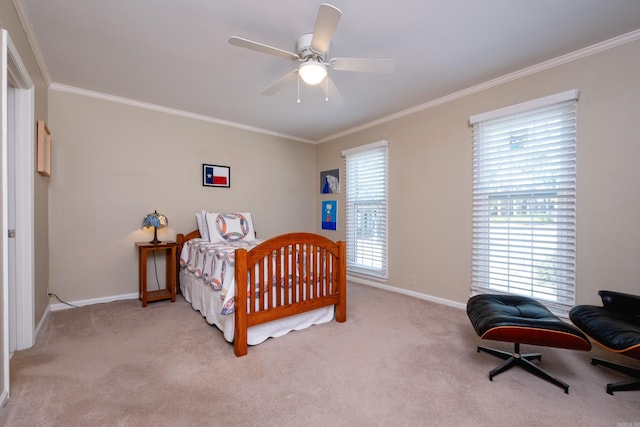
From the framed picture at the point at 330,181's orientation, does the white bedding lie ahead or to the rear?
ahead

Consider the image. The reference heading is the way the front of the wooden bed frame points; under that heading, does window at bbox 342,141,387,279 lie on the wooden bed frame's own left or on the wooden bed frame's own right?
on the wooden bed frame's own left

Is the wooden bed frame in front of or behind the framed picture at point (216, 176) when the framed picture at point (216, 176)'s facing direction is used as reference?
in front

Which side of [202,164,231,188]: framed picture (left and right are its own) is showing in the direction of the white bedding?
front

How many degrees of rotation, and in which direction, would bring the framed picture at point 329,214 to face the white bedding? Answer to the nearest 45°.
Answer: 0° — it already faces it

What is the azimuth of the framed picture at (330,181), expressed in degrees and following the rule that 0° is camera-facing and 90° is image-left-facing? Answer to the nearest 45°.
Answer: approximately 45°

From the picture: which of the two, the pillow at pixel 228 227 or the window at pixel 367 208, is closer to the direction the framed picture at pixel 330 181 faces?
the pillow

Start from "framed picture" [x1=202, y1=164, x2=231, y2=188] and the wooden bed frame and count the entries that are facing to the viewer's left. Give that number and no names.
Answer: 0

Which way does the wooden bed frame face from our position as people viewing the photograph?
facing the viewer and to the right of the viewer

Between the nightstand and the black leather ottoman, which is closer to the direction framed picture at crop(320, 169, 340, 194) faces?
the nightstand

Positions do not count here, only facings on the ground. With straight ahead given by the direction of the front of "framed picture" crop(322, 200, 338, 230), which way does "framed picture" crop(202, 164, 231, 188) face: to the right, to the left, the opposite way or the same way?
to the left

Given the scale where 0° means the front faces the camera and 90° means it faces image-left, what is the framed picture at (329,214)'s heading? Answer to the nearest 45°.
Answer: approximately 45°

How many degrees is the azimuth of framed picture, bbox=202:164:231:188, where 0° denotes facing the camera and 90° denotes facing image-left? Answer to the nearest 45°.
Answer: approximately 0°
